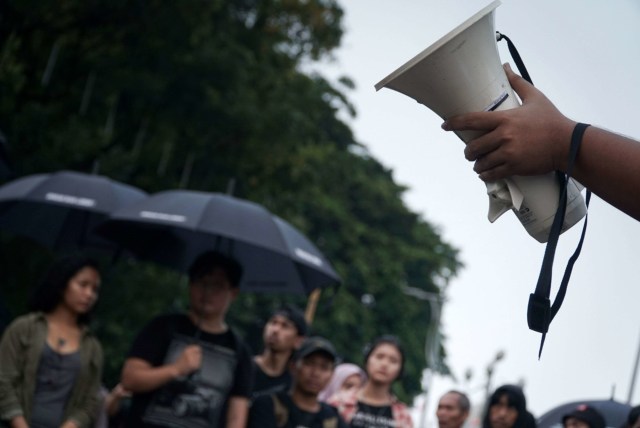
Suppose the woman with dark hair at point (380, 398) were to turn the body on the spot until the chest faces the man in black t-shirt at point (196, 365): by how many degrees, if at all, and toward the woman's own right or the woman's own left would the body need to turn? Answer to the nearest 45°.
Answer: approximately 45° to the woman's own right

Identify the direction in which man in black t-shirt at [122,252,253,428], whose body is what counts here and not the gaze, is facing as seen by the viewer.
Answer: toward the camera

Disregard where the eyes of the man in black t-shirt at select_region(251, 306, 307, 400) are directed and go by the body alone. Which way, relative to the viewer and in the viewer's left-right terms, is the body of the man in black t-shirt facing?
facing the viewer and to the left of the viewer

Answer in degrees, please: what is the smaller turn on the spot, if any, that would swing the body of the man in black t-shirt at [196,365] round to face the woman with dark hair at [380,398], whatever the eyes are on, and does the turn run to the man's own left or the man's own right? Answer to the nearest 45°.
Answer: approximately 135° to the man's own left

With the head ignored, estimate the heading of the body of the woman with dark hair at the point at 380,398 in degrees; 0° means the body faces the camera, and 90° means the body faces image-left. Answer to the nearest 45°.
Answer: approximately 0°

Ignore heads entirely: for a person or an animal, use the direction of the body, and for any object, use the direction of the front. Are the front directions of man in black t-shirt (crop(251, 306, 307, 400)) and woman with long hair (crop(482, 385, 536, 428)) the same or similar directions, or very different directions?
same or similar directions

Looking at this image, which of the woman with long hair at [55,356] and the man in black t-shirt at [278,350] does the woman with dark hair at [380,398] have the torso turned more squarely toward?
the woman with long hair

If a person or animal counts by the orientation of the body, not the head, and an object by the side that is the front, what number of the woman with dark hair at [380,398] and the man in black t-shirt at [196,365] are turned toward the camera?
2

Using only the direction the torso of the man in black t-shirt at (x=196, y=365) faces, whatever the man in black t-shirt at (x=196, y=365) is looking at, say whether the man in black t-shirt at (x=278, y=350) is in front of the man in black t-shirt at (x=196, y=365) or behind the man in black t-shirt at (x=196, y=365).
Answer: behind

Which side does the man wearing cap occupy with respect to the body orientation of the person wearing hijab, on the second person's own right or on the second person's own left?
on the second person's own right

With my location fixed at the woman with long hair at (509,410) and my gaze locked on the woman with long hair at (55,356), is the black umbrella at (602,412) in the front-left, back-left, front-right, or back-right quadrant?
back-right

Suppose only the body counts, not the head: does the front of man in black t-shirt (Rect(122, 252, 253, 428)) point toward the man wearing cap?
no

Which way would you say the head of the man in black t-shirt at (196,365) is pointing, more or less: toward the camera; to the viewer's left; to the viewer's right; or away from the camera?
toward the camera

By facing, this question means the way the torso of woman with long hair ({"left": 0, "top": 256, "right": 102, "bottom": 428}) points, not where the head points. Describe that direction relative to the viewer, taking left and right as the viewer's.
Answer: facing the viewer and to the right of the viewer

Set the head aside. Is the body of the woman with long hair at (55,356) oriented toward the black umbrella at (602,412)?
no

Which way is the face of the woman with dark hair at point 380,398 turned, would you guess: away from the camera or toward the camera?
toward the camera

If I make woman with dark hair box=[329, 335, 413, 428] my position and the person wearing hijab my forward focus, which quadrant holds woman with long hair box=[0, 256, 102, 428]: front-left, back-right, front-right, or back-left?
back-left
